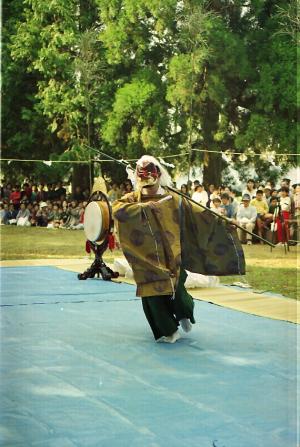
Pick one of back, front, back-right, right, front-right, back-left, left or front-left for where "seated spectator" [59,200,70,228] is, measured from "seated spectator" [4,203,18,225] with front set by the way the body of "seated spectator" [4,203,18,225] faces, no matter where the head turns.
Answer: front-left

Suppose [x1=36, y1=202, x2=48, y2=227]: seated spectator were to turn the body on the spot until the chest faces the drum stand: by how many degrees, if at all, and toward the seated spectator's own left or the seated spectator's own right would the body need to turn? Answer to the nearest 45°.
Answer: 0° — they already face it

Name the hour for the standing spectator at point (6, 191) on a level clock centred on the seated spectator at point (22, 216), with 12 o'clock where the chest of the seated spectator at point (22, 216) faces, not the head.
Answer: the standing spectator at point (6, 191) is roughly at 5 o'clock from the seated spectator at point (22, 216).

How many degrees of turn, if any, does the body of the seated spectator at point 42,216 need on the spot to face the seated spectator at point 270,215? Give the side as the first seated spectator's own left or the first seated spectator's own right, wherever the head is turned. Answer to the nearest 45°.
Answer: approximately 45° to the first seated spectator's own left

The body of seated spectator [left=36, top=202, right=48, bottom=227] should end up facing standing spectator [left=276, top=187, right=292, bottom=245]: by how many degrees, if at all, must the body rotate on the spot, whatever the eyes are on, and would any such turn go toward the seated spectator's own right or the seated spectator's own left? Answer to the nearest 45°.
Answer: approximately 45° to the seated spectator's own left

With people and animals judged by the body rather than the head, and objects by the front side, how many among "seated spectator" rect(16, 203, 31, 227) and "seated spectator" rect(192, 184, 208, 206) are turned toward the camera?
2

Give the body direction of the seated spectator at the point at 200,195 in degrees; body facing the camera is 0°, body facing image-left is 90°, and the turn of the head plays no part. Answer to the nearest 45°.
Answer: approximately 0°
